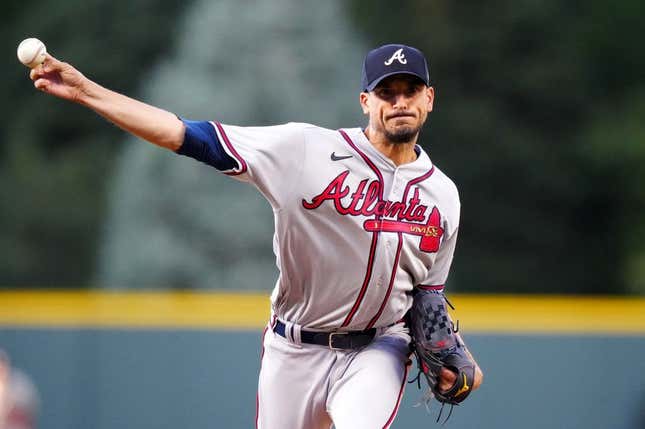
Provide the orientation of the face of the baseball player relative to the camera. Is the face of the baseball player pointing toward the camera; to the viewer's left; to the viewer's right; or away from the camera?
toward the camera

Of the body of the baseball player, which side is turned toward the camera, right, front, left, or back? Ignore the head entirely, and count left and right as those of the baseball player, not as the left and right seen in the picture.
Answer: front
